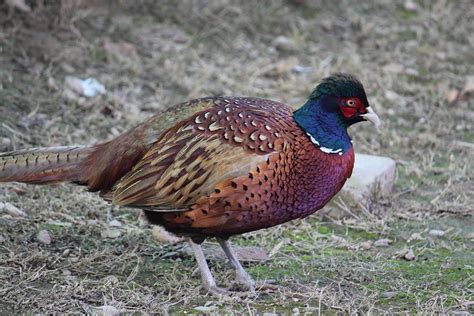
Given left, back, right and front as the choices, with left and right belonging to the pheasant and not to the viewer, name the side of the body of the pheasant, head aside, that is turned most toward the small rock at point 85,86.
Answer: left

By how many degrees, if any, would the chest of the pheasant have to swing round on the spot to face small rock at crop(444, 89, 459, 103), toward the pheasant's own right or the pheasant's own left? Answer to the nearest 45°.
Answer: approximately 45° to the pheasant's own left

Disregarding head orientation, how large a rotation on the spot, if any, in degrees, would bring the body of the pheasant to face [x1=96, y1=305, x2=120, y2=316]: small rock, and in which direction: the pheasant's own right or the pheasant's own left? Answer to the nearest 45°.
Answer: approximately 135° to the pheasant's own right

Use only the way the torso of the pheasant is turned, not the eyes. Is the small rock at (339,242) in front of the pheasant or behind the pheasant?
in front

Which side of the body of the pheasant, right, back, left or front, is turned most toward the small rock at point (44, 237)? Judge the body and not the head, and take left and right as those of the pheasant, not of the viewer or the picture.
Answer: back

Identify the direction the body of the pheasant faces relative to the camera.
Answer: to the viewer's right

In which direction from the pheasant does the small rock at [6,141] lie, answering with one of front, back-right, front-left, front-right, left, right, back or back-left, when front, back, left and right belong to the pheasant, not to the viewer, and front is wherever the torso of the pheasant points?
back-left

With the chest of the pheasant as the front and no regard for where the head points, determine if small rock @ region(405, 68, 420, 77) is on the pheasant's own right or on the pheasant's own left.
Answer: on the pheasant's own left

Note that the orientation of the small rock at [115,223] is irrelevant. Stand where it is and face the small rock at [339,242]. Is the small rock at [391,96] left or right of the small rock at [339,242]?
left

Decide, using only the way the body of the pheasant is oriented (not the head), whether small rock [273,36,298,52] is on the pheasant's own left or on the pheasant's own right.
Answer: on the pheasant's own left

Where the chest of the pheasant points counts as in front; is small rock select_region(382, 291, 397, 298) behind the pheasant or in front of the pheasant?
in front

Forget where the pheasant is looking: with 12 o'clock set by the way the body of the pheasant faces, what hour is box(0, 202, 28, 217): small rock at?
The small rock is roughly at 7 o'clock from the pheasant.
